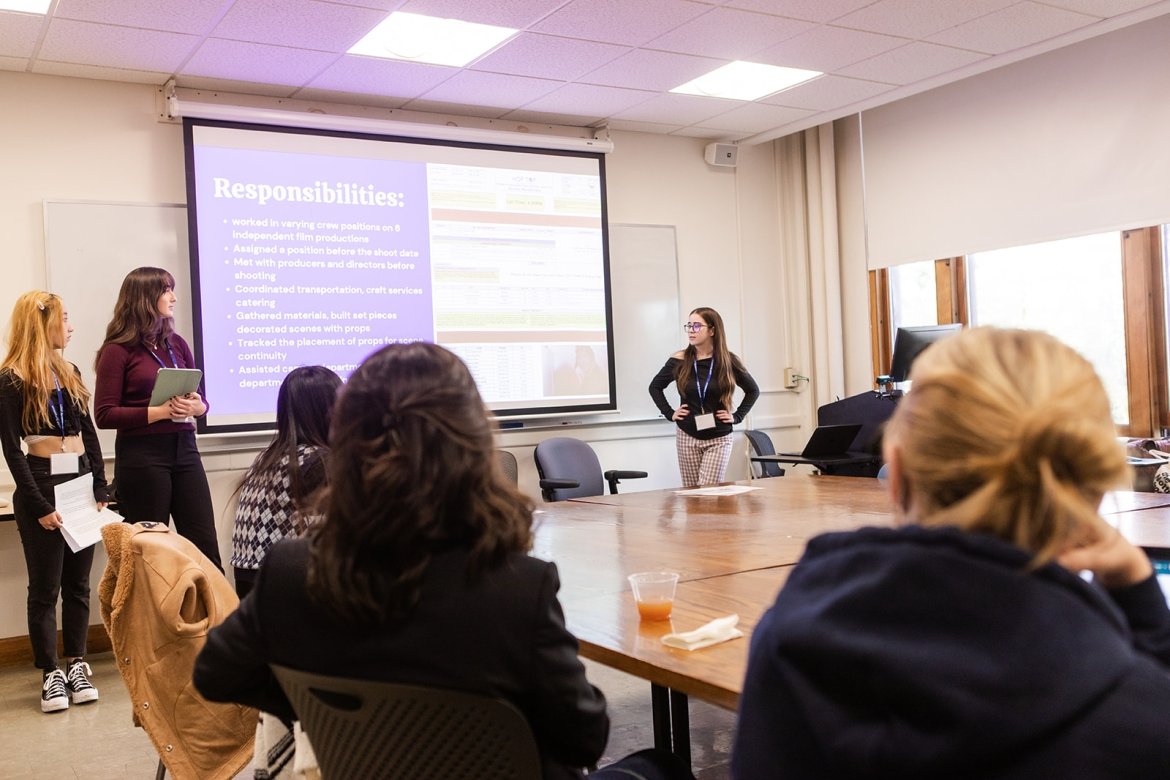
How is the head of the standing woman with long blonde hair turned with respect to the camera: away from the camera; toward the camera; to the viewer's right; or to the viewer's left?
to the viewer's right

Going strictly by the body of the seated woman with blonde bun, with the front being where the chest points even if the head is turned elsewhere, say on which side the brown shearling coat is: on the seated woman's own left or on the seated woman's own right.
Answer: on the seated woman's own left

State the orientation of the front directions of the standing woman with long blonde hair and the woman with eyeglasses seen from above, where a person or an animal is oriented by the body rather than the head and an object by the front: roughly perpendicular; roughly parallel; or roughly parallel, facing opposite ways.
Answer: roughly perpendicular

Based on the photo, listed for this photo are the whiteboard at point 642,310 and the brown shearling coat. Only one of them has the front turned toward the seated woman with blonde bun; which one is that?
the whiteboard

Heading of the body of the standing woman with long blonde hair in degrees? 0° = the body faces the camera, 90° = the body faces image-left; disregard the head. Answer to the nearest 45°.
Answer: approximately 315°

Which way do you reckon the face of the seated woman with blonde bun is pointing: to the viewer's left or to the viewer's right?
to the viewer's left

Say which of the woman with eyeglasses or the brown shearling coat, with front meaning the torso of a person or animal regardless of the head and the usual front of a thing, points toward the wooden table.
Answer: the woman with eyeglasses

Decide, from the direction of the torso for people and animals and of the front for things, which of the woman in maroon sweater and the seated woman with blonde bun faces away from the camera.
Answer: the seated woman with blonde bun

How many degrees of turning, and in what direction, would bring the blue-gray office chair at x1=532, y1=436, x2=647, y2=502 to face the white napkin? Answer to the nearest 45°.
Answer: approximately 45° to its right

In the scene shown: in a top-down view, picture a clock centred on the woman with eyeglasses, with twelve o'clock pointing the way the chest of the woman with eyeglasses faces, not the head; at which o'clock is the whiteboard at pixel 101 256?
The whiteboard is roughly at 2 o'clock from the woman with eyeglasses.
